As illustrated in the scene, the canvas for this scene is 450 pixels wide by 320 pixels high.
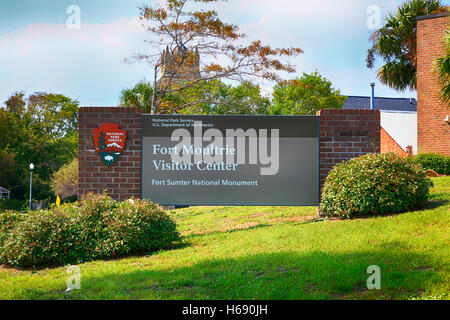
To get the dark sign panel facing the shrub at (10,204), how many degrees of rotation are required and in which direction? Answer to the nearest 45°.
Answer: approximately 135° to its right

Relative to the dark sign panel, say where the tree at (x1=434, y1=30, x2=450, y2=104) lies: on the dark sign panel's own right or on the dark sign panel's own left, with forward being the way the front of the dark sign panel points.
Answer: on the dark sign panel's own left

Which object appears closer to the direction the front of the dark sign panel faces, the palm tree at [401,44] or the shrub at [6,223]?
the shrub

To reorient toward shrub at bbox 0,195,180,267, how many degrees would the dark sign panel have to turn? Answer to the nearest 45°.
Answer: approximately 45° to its right

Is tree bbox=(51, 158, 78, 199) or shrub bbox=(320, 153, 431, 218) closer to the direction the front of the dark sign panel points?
the shrub

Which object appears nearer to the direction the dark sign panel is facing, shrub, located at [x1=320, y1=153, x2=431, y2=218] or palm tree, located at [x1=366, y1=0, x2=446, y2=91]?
the shrub

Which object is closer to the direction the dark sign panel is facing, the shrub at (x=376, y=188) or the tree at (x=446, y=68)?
the shrub

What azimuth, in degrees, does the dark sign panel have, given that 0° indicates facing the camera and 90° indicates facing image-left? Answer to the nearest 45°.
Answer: approximately 0°

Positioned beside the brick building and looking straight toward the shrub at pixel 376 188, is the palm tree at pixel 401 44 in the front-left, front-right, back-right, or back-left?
back-right

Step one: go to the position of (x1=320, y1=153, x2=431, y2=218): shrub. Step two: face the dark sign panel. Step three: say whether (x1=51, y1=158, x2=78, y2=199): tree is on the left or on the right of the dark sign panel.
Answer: right

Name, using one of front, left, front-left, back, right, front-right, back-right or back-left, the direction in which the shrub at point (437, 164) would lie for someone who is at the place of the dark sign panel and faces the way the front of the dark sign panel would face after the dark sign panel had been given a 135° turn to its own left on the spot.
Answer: front

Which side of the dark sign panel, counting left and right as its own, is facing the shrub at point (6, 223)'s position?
right

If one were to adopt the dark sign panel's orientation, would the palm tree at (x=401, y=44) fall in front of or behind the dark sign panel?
behind
